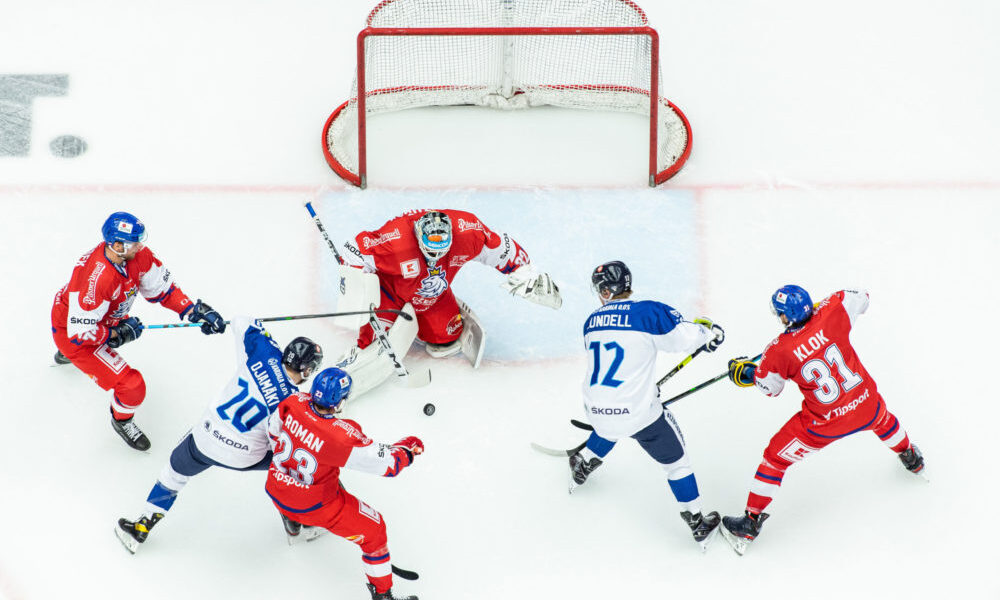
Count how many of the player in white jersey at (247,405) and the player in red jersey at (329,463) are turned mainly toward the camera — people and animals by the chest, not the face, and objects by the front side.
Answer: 0

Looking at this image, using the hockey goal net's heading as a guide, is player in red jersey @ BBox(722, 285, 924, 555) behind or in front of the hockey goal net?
in front

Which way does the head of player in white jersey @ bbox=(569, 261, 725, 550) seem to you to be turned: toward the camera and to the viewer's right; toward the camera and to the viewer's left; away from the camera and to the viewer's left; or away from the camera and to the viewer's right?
away from the camera and to the viewer's left

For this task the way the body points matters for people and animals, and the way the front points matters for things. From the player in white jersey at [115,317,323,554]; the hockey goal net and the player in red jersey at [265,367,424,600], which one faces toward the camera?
the hockey goal net

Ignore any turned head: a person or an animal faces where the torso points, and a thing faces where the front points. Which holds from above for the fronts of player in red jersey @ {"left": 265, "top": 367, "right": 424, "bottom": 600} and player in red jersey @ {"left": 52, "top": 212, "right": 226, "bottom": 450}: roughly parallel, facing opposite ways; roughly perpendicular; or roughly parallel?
roughly perpendicular

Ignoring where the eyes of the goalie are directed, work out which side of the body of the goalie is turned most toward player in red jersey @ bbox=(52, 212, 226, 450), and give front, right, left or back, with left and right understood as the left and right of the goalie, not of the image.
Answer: right

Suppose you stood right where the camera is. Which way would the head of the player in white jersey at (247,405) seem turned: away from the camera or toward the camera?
away from the camera

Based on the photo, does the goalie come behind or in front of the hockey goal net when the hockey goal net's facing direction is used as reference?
in front

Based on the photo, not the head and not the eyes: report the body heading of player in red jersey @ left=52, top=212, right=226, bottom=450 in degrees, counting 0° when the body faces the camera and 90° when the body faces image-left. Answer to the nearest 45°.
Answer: approximately 315°

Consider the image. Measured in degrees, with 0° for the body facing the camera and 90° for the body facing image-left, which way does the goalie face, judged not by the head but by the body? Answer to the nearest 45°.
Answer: approximately 0°

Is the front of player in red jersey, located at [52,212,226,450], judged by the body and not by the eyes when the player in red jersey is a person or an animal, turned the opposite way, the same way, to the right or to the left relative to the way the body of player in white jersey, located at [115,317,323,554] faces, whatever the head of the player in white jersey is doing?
to the right

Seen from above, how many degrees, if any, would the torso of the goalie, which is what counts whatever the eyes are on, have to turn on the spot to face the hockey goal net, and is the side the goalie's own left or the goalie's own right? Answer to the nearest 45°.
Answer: approximately 180°

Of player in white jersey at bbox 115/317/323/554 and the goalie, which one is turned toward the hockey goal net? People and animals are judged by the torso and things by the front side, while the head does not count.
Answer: the player in white jersey

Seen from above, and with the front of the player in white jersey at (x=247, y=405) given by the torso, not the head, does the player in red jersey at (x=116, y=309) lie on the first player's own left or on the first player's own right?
on the first player's own left
